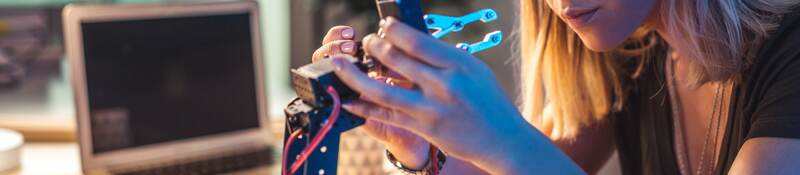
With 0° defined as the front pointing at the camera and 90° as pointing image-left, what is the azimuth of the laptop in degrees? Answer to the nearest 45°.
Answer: approximately 315°

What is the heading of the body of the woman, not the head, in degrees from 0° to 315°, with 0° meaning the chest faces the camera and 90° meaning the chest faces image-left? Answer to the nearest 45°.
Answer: approximately 45°

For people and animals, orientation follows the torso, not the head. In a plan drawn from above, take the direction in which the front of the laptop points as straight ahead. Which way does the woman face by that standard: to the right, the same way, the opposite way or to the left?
to the right
